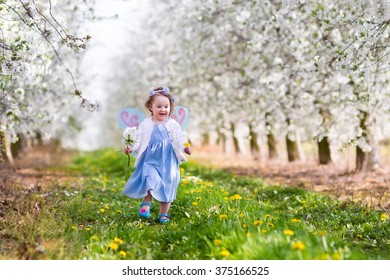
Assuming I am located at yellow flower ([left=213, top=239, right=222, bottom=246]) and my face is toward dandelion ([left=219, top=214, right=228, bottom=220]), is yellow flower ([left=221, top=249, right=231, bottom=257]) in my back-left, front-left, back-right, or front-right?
back-right

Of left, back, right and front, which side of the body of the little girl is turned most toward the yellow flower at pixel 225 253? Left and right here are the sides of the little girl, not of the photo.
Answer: front

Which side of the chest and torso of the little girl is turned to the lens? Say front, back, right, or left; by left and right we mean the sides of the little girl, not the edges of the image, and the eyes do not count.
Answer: front

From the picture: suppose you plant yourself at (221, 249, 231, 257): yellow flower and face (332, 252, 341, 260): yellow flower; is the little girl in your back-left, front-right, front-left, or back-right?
back-left

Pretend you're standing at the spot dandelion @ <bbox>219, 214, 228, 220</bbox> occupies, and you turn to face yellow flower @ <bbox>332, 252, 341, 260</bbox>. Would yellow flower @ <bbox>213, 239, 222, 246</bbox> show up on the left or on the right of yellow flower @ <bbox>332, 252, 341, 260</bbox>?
right

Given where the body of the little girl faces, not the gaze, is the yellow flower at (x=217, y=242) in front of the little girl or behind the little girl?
in front

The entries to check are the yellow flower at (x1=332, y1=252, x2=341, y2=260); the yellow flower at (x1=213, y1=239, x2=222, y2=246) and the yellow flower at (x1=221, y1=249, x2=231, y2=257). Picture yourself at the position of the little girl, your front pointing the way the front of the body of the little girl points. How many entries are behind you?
0

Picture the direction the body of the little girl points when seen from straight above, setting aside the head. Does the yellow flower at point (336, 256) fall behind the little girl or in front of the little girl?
in front

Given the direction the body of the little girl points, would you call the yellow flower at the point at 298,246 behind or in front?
in front

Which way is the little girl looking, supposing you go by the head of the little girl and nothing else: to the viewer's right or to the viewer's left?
to the viewer's right
